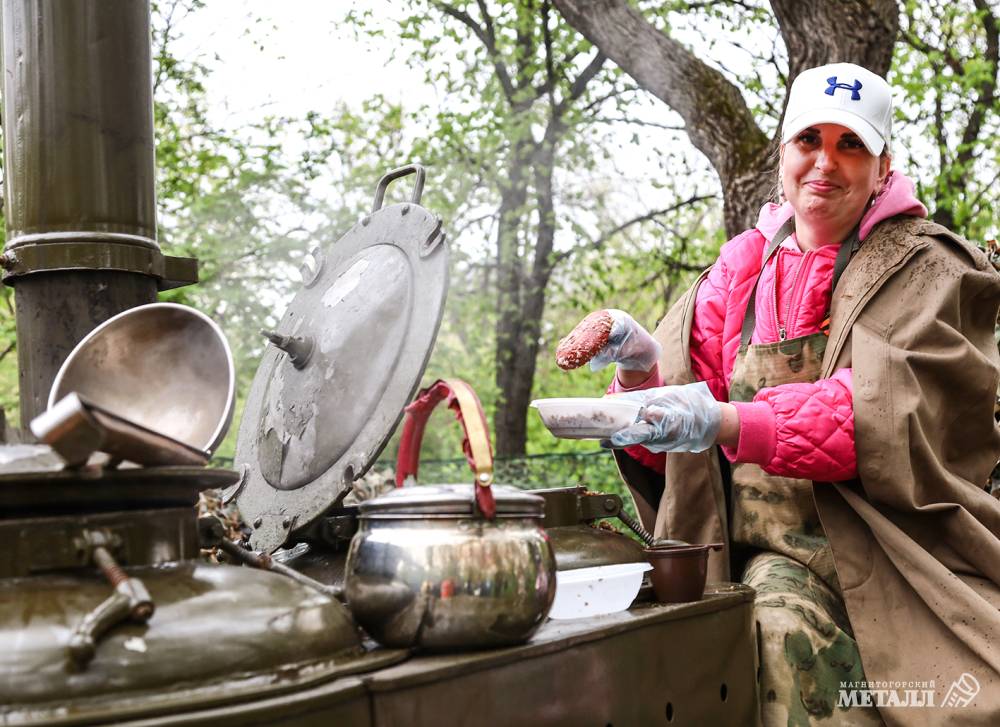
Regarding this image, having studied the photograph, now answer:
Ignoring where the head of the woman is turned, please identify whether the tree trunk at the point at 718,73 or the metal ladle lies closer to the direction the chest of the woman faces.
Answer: the metal ladle

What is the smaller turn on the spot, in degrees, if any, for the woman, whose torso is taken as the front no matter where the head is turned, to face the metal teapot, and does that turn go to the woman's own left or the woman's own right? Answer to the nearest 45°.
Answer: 0° — they already face it

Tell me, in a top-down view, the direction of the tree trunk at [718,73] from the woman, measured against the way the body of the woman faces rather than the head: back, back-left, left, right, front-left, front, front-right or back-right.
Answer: back-right

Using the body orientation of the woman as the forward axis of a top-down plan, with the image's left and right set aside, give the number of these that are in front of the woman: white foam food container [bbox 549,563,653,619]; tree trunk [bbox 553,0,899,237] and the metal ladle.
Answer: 2

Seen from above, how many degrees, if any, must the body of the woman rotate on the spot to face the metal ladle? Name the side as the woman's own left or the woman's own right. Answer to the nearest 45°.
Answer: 0° — they already face it

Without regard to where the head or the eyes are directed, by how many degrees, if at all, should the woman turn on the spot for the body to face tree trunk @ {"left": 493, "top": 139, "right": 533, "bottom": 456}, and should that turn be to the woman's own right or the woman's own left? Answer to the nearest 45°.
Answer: approximately 135° to the woman's own right

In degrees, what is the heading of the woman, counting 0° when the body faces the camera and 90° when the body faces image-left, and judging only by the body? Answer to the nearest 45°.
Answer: approximately 45°

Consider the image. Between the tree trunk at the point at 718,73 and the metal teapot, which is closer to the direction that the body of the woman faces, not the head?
the metal teapot
